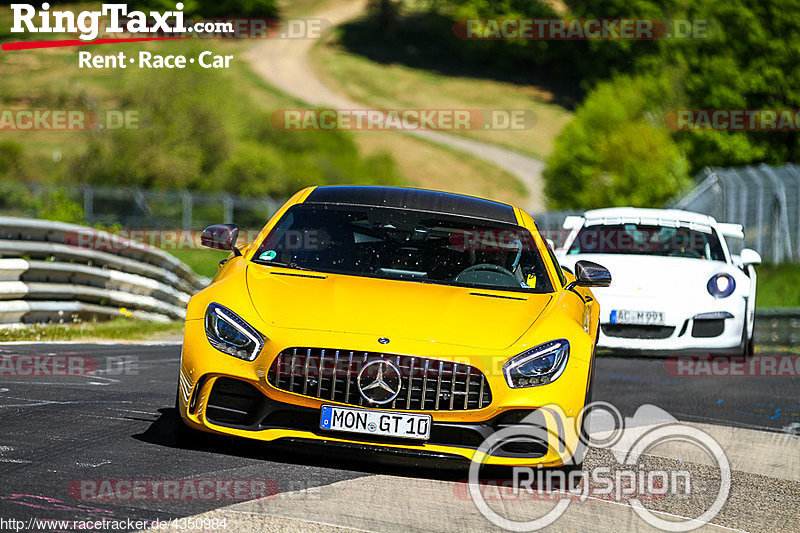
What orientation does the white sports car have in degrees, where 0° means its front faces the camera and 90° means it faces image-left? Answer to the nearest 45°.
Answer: approximately 0°

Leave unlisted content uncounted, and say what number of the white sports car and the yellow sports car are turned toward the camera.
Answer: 2

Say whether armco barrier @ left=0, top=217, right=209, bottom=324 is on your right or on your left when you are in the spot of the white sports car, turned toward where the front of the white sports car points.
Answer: on your right

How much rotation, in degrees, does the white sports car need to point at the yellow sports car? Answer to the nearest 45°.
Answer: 0° — it already faces it

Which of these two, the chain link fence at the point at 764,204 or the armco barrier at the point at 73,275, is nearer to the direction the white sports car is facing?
the armco barrier

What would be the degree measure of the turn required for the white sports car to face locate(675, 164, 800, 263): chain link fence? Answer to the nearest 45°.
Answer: approximately 180°

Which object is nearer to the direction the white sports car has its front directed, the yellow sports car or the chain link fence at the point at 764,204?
the yellow sports car

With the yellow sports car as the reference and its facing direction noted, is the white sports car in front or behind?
behind
